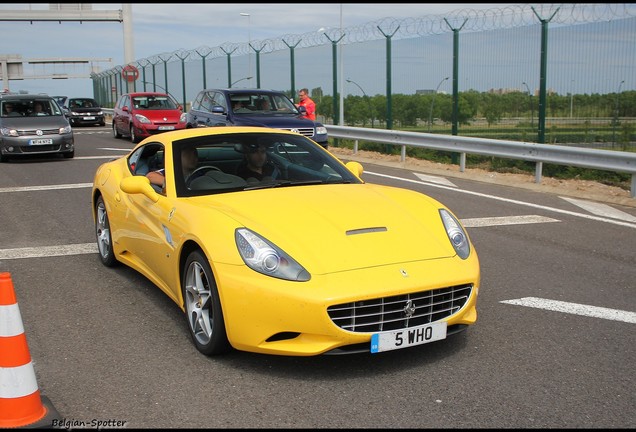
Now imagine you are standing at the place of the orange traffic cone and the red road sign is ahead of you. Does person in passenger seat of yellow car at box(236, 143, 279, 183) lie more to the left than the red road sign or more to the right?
right

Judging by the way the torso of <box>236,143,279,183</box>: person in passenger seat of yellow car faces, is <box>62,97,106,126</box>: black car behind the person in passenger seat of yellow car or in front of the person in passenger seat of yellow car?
behind

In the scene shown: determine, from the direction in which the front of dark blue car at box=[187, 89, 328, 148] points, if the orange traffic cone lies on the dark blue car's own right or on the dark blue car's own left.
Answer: on the dark blue car's own right

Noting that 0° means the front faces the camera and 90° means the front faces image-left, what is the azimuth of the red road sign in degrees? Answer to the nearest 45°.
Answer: approximately 0°

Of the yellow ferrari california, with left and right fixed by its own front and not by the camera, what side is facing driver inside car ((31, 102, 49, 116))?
back

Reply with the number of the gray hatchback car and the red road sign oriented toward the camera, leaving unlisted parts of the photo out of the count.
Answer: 2

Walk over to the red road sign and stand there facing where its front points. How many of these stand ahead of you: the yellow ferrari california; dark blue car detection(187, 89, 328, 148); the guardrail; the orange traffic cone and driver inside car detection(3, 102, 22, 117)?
5

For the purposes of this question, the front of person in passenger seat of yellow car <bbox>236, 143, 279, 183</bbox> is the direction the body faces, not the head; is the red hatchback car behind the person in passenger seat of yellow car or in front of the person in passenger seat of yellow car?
behind

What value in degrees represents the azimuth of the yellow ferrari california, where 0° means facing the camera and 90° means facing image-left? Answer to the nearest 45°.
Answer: approximately 315°

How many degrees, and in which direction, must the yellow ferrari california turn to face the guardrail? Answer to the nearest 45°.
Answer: approximately 90° to its left

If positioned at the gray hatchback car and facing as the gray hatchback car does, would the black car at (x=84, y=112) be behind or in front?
behind

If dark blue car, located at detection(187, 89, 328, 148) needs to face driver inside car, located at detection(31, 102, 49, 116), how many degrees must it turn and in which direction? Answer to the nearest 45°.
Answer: approximately 135° to its right

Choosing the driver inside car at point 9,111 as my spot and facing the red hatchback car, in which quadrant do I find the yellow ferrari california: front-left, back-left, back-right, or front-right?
back-right
